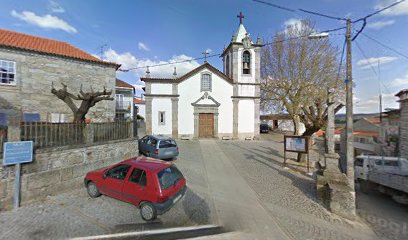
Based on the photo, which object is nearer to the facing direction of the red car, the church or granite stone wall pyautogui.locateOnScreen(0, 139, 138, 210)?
the granite stone wall

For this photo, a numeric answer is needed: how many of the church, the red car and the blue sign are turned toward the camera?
2

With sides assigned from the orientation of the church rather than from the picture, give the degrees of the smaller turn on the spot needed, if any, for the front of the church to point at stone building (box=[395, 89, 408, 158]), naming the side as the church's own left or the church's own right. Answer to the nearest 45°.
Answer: approximately 45° to the church's own left

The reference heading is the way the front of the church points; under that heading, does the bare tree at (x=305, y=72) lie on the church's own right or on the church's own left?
on the church's own left

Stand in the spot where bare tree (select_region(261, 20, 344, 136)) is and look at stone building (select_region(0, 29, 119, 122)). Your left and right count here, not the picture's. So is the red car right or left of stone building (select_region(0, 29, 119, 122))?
left

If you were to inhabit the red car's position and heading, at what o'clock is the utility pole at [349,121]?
The utility pole is roughly at 5 o'clock from the red car.

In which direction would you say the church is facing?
toward the camera

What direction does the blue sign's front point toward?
toward the camera

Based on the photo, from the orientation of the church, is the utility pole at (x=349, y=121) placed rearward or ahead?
ahead

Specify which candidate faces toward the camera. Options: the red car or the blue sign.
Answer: the blue sign

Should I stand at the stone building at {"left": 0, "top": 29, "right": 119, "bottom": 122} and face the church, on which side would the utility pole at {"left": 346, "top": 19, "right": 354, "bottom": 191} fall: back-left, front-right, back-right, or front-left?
front-right

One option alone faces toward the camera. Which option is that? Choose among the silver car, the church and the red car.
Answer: the church

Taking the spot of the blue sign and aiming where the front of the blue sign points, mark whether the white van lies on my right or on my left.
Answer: on my left
